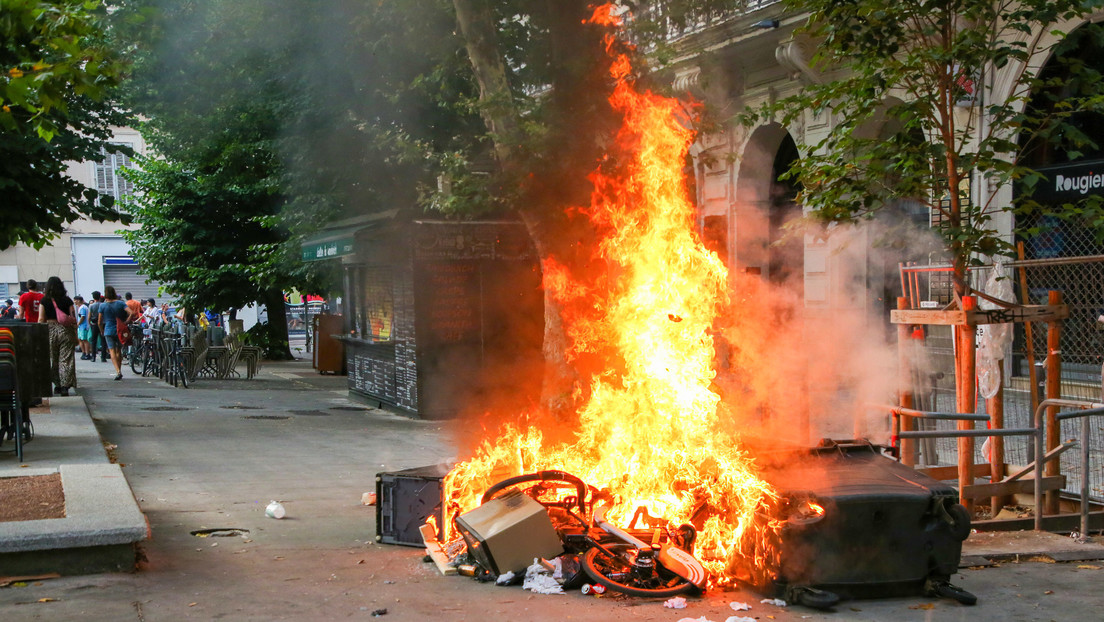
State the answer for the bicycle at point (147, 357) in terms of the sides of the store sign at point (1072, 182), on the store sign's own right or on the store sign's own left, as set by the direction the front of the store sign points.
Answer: on the store sign's own right

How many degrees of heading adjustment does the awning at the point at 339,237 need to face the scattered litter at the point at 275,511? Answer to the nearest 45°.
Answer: approximately 45° to its left

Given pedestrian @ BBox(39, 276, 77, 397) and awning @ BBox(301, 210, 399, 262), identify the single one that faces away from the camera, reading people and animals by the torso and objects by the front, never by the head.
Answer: the pedestrian

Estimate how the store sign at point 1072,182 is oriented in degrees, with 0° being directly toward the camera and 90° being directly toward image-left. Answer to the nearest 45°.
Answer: approximately 45°

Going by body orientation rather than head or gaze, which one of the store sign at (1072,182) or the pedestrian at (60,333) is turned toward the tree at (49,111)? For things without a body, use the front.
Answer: the store sign

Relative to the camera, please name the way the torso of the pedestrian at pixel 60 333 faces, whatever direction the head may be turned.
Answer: away from the camera

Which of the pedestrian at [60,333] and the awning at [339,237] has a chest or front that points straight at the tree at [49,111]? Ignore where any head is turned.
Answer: the awning

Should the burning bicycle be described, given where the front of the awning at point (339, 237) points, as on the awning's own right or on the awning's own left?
on the awning's own left

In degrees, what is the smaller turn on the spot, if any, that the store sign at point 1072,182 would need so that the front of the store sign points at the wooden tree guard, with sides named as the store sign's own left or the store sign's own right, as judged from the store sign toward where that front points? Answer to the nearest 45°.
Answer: approximately 45° to the store sign's own left

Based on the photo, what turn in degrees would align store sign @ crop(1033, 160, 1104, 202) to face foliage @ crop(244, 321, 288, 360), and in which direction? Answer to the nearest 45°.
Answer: approximately 45° to its right

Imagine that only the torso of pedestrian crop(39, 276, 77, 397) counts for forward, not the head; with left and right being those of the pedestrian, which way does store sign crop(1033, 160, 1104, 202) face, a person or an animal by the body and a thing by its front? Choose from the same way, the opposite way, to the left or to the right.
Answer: to the left

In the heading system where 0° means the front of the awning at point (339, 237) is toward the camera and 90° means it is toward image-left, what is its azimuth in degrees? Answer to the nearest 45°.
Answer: approximately 45°
